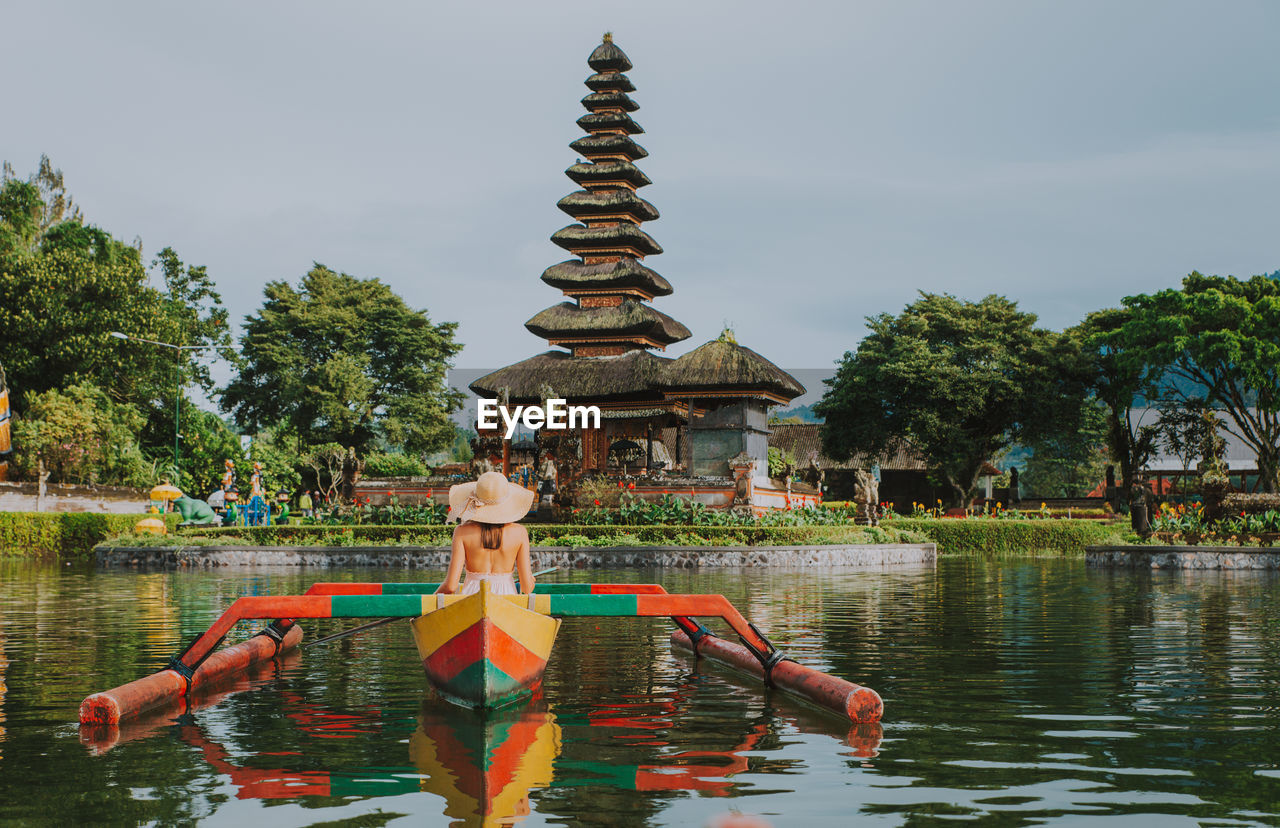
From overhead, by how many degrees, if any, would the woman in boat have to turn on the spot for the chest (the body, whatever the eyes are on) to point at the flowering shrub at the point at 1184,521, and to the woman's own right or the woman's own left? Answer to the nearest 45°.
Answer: approximately 45° to the woman's own right

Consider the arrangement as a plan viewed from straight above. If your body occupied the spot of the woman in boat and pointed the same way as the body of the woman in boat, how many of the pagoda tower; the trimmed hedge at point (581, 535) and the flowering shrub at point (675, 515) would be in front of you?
3

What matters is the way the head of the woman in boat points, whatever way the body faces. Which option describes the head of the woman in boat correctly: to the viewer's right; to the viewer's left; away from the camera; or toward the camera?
away from the camera

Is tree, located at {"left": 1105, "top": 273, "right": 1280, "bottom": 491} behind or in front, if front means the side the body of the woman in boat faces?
in front

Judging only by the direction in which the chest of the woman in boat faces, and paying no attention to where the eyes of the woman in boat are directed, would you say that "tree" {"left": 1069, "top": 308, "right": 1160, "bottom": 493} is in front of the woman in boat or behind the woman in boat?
in front

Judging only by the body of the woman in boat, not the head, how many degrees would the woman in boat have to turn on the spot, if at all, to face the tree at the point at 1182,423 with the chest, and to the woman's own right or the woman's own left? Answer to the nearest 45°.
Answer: approximately 45° to the woman's own right

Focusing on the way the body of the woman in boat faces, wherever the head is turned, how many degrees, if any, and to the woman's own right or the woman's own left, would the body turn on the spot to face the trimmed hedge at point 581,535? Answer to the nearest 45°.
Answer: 0° — they already face it

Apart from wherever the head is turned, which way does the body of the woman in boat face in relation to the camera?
away from the camera

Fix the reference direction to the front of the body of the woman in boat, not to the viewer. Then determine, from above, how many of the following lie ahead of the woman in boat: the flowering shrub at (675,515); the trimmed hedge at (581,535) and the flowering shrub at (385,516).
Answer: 3

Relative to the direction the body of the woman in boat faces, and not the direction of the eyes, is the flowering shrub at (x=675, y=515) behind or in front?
in front

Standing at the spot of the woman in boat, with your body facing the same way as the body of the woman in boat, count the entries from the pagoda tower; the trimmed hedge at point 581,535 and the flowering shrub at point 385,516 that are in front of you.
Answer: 3

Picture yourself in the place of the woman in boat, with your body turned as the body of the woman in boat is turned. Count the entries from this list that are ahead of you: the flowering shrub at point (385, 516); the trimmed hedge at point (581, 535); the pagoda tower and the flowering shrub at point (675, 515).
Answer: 4
